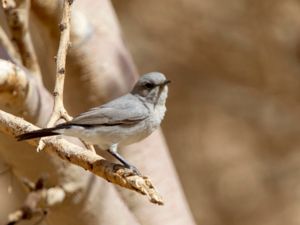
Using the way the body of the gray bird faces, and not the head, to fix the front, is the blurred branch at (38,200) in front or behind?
behind

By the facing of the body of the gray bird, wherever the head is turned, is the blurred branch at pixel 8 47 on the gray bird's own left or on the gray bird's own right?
on the gray bird's own left

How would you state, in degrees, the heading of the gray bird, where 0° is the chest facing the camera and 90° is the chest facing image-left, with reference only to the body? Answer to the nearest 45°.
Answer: approximately 270°
